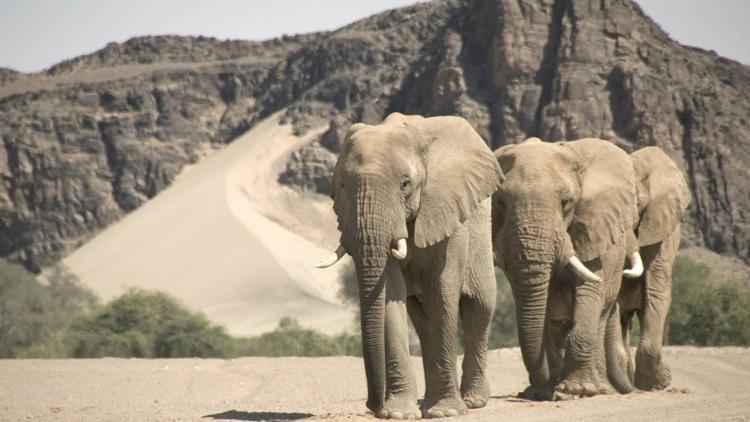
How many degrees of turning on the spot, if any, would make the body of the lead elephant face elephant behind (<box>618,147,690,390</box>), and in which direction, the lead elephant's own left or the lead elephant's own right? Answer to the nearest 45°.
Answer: approximately 180°

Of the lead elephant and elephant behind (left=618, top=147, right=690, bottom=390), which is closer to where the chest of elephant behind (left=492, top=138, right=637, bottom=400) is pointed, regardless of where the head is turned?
the lead elephant

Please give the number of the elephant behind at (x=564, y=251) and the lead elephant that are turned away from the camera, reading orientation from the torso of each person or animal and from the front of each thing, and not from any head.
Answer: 0

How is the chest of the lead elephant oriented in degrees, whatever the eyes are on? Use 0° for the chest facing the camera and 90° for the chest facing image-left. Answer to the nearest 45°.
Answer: approximately 45°

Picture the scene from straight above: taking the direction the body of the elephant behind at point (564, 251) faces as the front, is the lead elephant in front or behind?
in front

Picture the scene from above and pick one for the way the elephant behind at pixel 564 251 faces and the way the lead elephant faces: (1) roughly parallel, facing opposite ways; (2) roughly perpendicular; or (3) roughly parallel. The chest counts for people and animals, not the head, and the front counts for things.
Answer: roughly parallel

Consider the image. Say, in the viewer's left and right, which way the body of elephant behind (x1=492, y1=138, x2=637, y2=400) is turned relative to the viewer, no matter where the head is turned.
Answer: facing the viewer and to the left of the viewer

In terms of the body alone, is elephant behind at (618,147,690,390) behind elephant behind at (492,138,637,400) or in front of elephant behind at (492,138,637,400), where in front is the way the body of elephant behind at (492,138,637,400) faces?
behind
